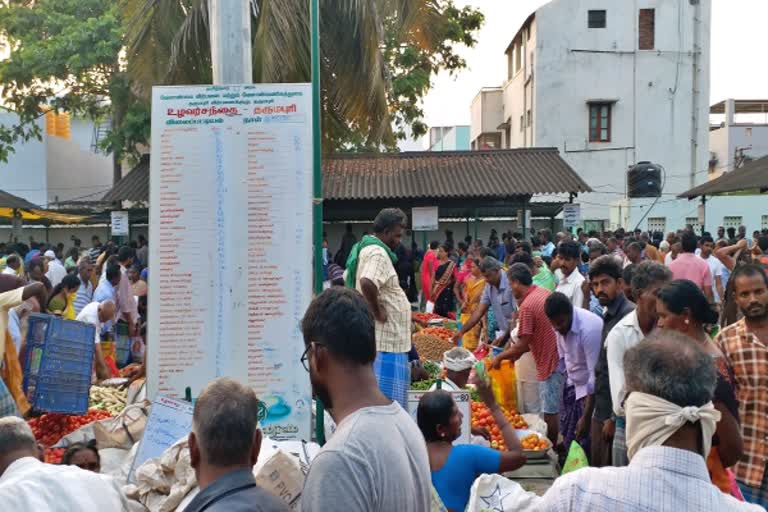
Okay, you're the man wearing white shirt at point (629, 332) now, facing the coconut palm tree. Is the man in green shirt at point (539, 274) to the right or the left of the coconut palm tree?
right

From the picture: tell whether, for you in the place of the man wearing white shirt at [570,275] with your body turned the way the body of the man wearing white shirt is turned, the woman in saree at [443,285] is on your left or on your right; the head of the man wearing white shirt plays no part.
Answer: on your right

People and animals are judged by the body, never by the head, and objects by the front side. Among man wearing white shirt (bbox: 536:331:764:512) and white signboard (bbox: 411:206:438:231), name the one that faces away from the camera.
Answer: the man wearing white shirt

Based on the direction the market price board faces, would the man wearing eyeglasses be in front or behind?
in front

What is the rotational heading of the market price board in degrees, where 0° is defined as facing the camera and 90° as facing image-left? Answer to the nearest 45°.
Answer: approximately 0°

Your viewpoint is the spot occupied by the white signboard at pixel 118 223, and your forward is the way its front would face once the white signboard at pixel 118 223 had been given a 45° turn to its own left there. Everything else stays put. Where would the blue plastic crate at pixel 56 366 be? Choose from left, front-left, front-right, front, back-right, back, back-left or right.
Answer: front-right

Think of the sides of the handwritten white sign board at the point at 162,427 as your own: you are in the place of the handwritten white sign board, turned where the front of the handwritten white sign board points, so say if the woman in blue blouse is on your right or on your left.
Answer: on your left

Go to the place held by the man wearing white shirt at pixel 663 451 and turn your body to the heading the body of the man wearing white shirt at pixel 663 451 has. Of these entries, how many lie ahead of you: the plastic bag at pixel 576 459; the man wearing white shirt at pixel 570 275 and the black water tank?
3

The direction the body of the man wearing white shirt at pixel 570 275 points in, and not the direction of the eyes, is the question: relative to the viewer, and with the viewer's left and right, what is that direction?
facing the viewer and to the left of the viewer

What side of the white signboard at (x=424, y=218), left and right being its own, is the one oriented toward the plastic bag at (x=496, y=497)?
front

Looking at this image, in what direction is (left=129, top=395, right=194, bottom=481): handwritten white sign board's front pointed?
toward the camera

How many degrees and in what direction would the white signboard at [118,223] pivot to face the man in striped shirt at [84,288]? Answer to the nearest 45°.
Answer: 0° — it already faces them

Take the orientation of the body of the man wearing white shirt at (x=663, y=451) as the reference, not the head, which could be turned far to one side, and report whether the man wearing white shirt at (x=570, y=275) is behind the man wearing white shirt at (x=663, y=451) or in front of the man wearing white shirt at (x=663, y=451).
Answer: in front
